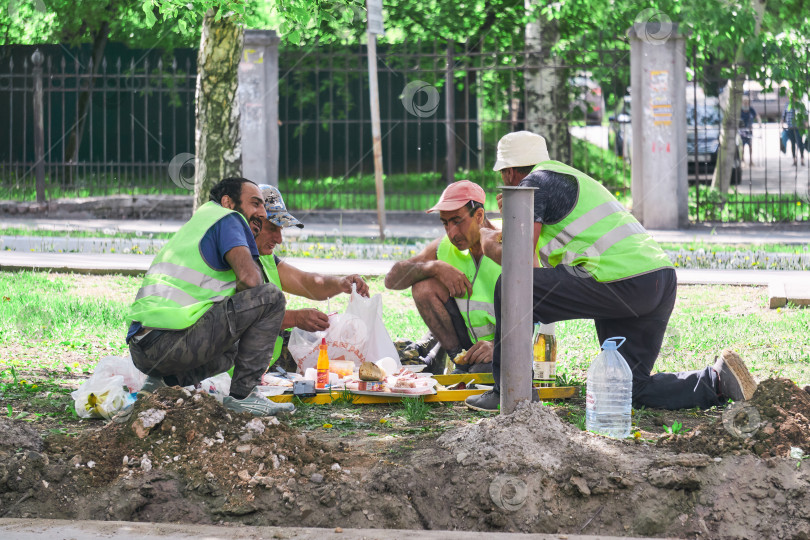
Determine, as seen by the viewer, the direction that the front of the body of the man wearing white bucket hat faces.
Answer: to the viewer's left

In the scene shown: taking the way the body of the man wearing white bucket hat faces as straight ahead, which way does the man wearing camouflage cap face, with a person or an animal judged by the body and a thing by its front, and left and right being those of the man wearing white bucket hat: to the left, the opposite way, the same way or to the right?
the opposite way

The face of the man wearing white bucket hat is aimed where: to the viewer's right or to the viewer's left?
to the viewer's left

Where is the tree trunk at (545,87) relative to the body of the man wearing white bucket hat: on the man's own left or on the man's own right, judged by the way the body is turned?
on the man's own right

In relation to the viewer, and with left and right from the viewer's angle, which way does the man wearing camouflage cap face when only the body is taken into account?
facing to the right of the viewer

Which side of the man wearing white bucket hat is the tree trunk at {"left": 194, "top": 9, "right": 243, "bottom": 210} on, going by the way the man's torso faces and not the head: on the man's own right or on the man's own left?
on the man's own right

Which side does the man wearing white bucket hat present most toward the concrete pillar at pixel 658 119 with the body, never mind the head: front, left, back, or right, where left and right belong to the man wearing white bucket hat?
right

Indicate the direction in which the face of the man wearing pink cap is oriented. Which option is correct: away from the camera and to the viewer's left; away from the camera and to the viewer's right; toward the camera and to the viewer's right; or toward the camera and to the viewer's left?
toward the camera and to the viewer's left

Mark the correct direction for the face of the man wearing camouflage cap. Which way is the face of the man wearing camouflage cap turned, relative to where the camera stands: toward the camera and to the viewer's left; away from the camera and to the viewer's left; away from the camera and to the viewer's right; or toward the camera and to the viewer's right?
toward the camera and to the viewer's right

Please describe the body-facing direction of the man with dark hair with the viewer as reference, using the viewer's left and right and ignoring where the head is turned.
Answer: facing to the right of the viewer

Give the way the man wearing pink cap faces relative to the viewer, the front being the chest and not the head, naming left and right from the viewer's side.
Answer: facing the viewer and to the left of the viewer
